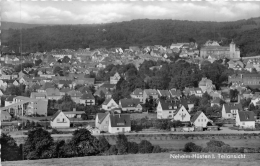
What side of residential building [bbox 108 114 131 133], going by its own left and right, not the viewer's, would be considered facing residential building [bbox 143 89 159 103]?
back

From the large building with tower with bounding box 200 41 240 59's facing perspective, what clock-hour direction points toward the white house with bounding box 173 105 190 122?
The white house is roughly at 12 o'clock from the large building with tower.

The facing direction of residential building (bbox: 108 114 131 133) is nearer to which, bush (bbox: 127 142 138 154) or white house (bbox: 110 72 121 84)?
the bush

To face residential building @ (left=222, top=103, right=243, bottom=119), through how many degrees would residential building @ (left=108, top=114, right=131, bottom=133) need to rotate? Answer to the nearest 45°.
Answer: approximately 135° to its left

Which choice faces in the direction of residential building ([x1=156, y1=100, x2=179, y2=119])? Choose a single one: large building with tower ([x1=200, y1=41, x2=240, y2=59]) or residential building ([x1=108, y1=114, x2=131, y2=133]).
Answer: large building with tower ([x1=200, y1=41, x2=240, y2=59])

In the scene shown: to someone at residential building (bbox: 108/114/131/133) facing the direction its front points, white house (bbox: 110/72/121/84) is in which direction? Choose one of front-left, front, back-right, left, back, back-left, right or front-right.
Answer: back

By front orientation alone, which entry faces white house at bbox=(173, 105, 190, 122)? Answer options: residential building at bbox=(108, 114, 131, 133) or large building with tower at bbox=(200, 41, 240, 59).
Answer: large building with tower at bbox=(200, 41, 240, 59)

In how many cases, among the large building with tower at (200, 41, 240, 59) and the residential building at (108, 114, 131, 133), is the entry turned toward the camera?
2

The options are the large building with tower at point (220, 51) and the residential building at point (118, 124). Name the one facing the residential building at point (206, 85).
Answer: the large building with tower at point (220, 51)

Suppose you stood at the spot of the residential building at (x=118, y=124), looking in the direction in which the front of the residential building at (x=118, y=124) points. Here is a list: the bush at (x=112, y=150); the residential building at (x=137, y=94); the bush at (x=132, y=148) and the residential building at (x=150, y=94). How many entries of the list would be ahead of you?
2

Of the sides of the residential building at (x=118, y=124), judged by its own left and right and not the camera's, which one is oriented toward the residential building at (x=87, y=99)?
back
